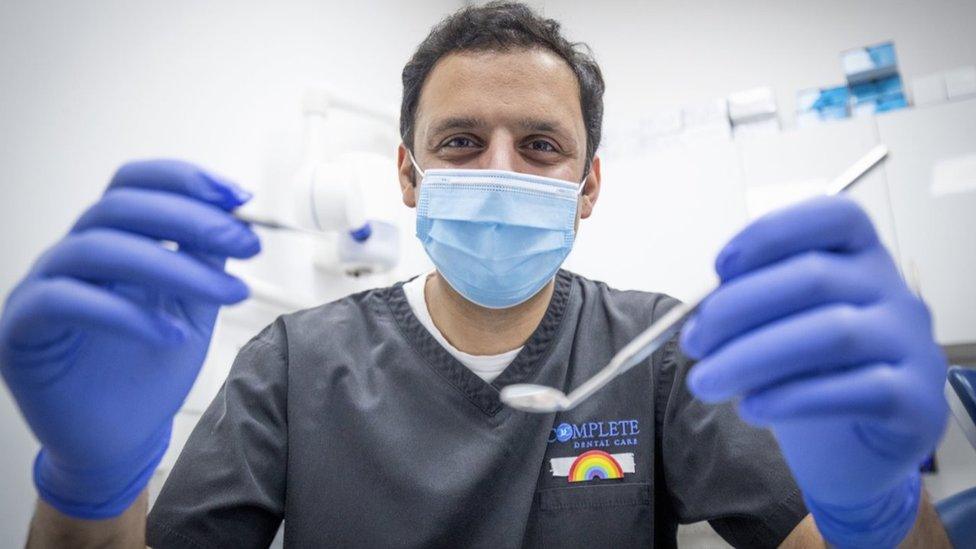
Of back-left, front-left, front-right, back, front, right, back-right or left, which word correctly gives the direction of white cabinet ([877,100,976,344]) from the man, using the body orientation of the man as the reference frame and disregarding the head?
back-left

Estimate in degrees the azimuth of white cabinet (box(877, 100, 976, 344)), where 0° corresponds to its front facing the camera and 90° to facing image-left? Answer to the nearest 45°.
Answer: approximately 45°

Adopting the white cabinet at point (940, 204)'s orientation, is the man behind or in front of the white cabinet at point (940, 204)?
in front
